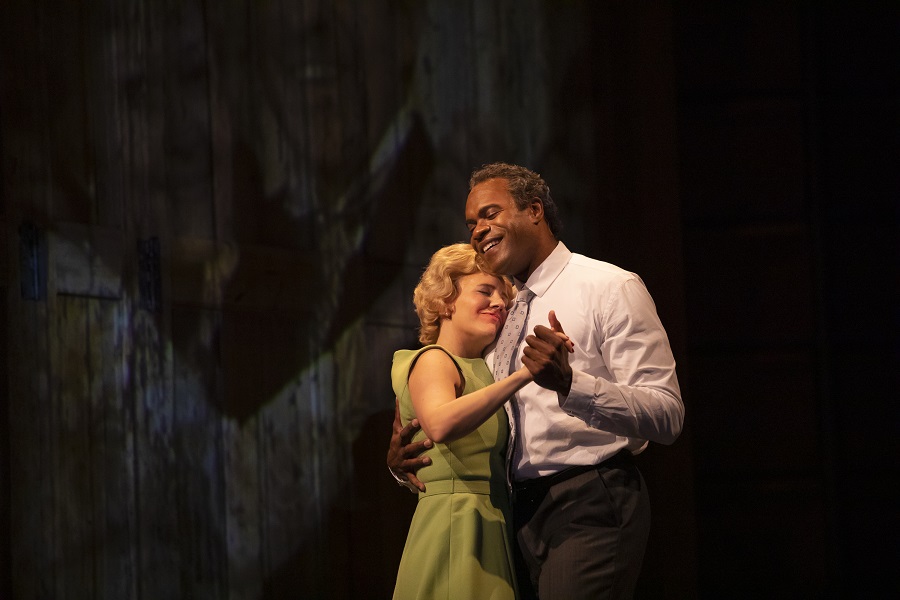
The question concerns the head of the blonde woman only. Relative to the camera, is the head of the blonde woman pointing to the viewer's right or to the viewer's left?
to the viewer's right

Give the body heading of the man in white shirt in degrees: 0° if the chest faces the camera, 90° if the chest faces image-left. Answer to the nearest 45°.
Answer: approximately 45°
